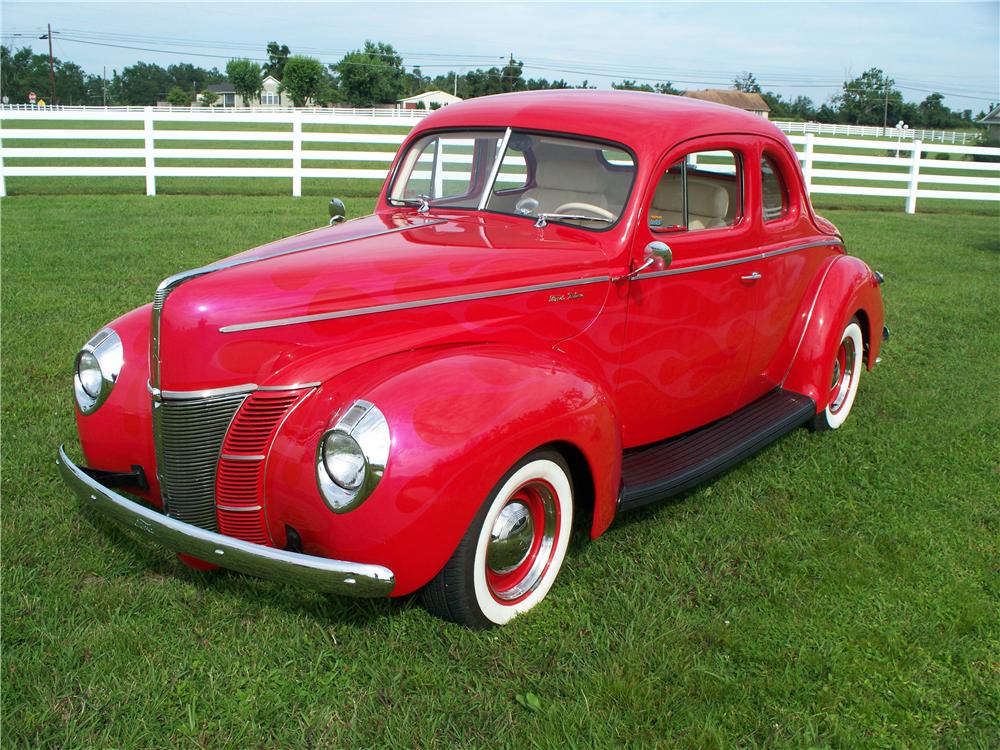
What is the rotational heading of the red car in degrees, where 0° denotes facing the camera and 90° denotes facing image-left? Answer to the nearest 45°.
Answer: approximately 45°
